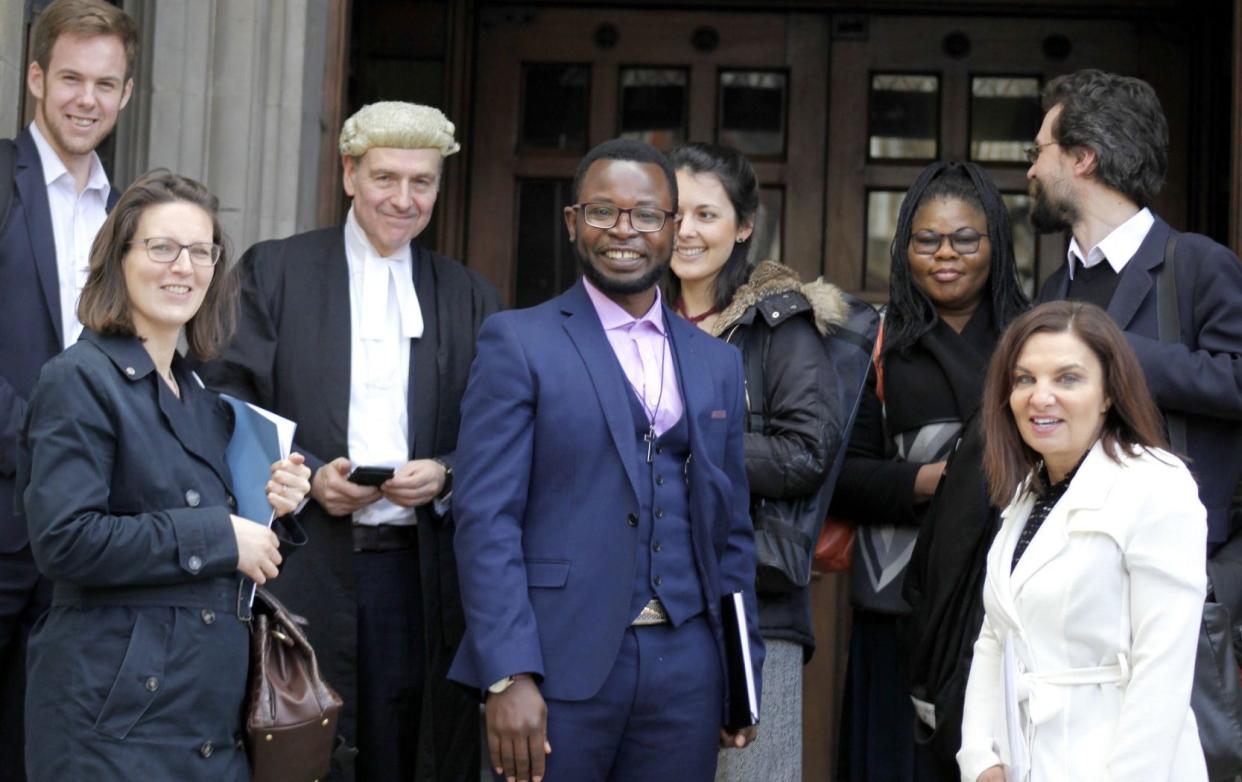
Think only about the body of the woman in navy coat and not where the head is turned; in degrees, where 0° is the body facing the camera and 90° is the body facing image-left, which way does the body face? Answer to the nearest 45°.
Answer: approximately 315°

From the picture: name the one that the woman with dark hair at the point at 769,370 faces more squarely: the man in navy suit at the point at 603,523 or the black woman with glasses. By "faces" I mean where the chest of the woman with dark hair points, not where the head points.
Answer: the man in navy suit

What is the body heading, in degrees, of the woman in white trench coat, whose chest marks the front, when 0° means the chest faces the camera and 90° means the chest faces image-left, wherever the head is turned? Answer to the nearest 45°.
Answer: approximately 45°

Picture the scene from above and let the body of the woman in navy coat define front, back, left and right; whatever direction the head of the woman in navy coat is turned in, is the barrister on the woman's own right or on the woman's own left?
on the woman's own left

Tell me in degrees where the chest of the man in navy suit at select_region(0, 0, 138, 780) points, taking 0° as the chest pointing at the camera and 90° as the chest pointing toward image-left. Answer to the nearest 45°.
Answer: approximately 315°

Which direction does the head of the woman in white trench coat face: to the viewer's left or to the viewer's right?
to the viewer's left

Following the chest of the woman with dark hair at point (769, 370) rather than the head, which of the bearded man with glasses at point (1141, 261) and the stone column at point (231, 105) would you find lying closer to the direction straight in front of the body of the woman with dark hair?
the stone column
